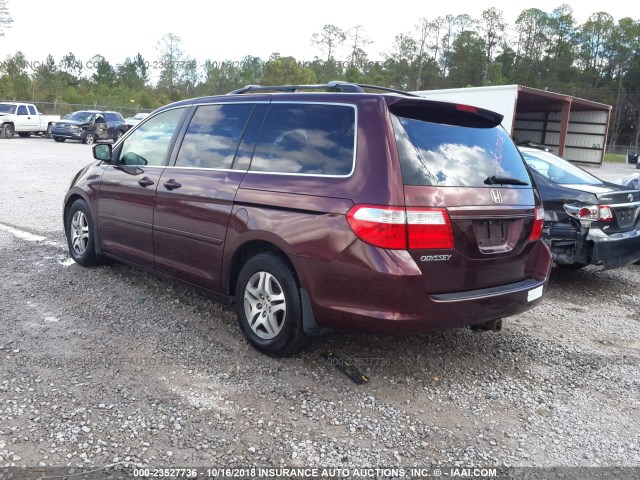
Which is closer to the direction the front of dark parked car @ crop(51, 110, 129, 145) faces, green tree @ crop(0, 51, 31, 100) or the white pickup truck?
the white pickup truck

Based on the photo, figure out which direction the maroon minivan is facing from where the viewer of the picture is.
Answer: facing away from the viewer and to the left of the viewer

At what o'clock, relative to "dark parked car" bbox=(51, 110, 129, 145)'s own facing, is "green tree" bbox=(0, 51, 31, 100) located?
The green tree is roughly at 4 o'clock from the dark parked car.

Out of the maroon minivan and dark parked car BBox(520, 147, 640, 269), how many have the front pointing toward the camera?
0

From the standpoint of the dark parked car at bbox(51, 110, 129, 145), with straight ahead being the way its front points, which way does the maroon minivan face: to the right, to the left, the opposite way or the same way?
to the right

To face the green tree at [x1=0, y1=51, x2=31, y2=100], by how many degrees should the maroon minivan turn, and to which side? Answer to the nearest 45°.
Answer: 0° — it already faces it

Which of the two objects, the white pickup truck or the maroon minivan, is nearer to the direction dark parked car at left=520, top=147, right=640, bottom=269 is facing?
the white pickup truck

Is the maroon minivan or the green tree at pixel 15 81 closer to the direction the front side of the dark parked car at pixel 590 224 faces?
the green tree

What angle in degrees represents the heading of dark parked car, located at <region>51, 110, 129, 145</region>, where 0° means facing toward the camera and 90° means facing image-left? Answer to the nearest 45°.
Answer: approximately 45°

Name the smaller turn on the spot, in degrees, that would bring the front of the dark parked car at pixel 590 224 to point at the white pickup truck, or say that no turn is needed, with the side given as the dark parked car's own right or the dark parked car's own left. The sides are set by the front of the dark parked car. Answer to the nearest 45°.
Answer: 0° — it already faces it

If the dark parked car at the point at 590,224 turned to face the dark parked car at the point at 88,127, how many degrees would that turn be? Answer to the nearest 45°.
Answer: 0° — it already faces it

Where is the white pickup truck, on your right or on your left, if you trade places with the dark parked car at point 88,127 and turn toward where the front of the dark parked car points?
on your right

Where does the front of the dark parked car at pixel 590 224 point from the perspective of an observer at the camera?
facing away from the viewer and to the left of the viewer

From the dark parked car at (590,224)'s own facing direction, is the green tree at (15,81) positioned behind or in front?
in front

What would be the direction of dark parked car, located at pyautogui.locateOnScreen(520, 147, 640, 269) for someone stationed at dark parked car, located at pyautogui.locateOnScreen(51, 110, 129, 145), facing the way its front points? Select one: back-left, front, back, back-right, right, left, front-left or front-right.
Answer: front-left
